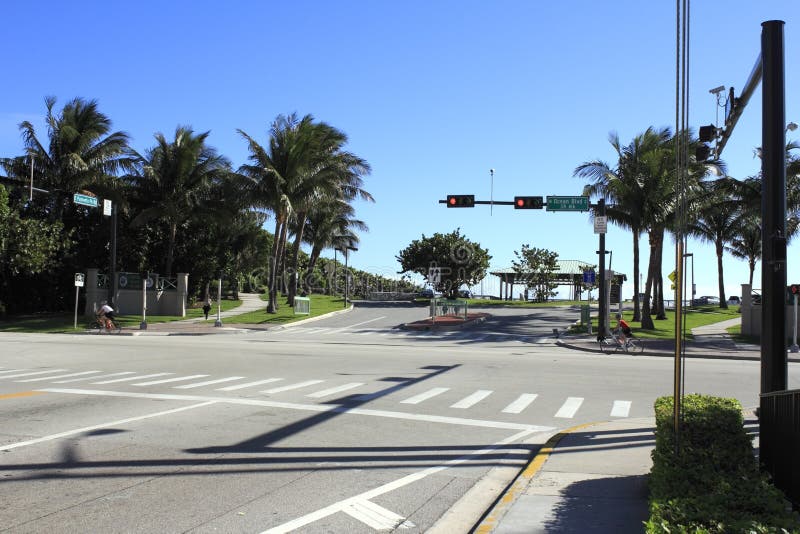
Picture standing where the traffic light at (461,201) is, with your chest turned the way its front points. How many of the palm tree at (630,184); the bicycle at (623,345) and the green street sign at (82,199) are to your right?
1

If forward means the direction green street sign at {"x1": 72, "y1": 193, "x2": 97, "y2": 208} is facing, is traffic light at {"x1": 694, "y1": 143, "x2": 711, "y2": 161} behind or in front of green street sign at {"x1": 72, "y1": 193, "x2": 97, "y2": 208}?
in front

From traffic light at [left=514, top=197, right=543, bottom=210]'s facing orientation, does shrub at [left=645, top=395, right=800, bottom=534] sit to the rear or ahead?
ahead

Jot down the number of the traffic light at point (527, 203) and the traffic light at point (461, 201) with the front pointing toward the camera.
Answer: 2

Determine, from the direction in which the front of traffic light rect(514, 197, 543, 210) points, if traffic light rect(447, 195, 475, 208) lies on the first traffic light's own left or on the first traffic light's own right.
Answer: on the first traffic light's own right

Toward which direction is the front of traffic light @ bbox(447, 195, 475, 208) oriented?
toward the camera

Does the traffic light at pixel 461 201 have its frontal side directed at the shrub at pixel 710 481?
yes

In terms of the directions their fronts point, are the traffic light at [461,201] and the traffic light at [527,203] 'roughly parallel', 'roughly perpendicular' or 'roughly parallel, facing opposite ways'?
roughly parallel

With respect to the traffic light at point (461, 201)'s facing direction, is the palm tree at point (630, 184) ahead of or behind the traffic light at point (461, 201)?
behind

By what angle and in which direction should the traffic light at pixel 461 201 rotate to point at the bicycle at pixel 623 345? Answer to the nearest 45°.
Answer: approximately 90° to its left

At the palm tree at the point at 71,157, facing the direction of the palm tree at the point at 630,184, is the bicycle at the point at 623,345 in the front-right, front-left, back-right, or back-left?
front-right

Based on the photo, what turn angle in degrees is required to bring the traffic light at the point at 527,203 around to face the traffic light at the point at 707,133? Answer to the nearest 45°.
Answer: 0° — it already faces it

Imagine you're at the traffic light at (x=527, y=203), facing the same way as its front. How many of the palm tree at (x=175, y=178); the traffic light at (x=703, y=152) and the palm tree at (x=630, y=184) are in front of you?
1

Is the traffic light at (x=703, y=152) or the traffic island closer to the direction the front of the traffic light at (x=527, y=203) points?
the traffic light
